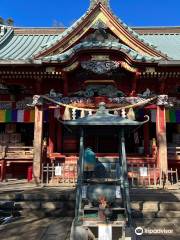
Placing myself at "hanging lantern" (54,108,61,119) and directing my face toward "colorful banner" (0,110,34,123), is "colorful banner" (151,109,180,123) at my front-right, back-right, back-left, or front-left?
back-right

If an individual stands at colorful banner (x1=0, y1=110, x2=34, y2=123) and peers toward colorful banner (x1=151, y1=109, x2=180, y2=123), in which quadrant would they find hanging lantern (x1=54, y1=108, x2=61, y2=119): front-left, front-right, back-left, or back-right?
front-right

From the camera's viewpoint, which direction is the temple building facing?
toward the camera
